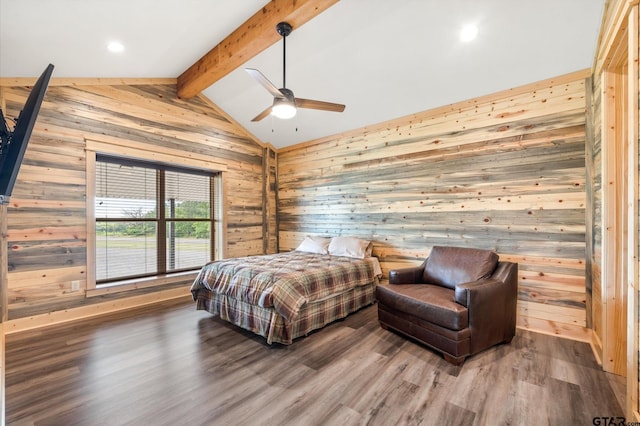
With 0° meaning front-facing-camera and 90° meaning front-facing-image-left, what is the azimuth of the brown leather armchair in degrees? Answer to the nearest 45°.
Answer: approximately 45°

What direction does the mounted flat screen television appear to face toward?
to the viewer's right

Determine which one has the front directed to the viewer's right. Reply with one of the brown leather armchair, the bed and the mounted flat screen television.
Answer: the mounted flat screen television

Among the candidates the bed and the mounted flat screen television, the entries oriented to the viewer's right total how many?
1

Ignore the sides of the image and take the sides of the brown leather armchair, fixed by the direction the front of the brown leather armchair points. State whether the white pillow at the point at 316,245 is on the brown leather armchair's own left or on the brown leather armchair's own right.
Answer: on the brown leather armchair's own right

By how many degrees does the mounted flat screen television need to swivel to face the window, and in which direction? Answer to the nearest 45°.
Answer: approximately 45° to its left

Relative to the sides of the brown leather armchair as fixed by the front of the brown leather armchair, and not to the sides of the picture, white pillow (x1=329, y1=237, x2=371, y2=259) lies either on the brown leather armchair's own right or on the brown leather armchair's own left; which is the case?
on the brown leather armchair's own right

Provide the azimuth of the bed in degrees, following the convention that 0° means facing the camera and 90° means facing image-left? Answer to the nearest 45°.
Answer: approximately 45°

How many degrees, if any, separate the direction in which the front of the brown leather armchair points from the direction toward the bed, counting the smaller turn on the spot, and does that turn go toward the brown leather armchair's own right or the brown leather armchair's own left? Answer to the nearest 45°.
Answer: approximately 45° to the brown leather armchair's own right

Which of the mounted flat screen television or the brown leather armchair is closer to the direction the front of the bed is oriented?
the mounted flat screen television

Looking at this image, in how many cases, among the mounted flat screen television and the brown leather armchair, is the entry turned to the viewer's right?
1

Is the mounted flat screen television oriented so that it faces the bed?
yes
